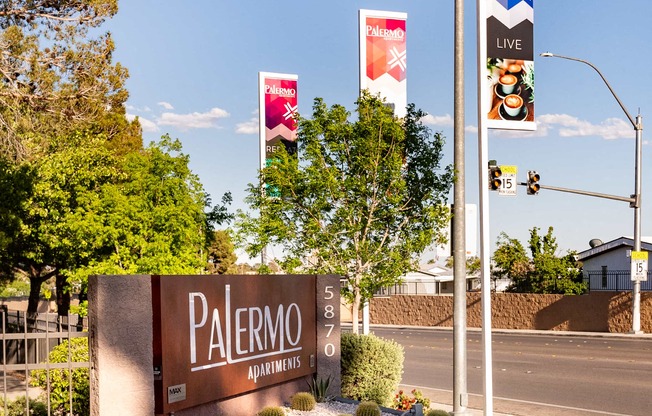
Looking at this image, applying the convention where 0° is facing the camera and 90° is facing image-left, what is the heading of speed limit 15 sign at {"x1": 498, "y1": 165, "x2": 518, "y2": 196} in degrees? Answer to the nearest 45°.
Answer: approximately 0°

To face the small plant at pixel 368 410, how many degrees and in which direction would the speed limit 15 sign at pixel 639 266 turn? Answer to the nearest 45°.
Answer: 0° — it already faces it

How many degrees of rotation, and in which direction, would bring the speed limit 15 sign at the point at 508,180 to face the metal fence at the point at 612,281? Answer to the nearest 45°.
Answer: approximately 180°

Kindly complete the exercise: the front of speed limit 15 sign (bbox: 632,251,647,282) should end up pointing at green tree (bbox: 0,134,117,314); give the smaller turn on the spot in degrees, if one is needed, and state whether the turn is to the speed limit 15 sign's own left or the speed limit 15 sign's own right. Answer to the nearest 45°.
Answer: approximately 45° to the speed limit 15 sign's own right

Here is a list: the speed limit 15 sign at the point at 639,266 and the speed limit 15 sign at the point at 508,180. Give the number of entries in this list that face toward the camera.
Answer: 2

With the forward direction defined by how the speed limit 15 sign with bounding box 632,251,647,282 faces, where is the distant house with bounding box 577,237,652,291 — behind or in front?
behind

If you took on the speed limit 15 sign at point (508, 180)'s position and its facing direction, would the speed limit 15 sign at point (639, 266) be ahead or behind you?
behind

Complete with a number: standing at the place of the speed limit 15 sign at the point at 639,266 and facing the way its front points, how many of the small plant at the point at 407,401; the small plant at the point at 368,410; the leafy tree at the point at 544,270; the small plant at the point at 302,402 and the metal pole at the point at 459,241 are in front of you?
4

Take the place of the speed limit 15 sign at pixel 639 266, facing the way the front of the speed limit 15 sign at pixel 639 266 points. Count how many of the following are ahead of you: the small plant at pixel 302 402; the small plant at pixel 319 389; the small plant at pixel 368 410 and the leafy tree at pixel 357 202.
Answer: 4
